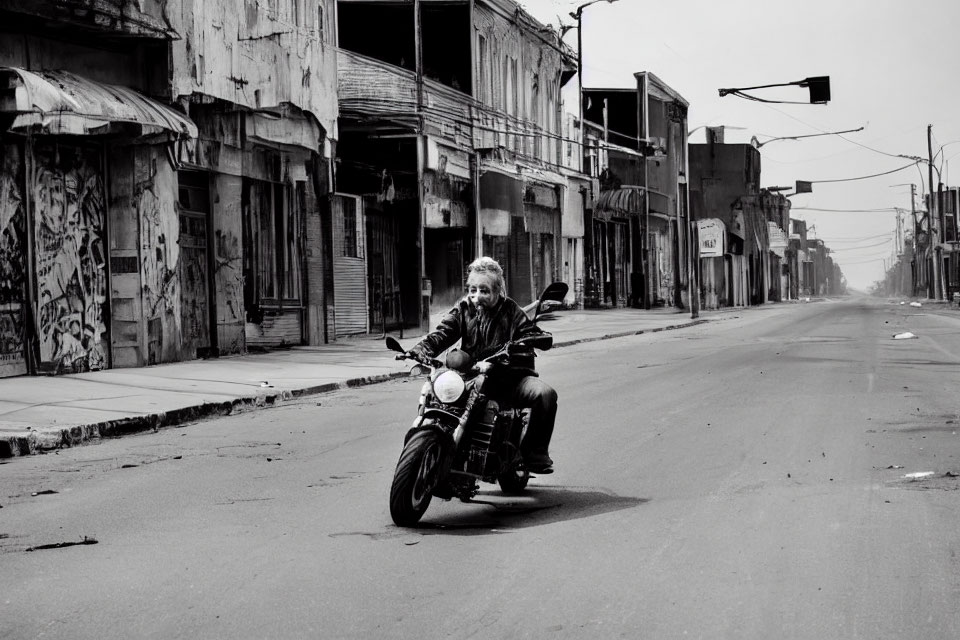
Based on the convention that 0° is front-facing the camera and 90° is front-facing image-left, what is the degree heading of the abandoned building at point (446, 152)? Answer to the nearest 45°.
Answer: approximately 315°

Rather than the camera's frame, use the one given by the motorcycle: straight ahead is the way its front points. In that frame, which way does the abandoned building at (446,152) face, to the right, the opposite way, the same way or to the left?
to the left

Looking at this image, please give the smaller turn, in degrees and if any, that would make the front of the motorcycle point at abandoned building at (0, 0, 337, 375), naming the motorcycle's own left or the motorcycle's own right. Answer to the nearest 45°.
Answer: approximately 135° to the motorcycle's own right

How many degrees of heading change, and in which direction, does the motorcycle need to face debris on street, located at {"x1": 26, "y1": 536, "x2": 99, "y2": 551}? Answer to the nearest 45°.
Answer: approximately 45° to its right

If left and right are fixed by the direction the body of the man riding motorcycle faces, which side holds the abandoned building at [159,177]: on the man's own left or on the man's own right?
on the man's own right

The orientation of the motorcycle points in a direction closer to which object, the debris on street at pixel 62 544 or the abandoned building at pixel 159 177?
the debris on street

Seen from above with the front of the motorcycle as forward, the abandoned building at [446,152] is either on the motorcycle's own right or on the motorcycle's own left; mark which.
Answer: on the motorcycle's own right

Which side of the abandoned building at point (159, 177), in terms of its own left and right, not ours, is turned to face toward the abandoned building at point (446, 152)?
left

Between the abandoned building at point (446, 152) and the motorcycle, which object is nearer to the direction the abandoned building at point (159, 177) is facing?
the motorcycle

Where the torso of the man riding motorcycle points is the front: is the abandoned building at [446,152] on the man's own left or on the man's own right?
on the man's own right

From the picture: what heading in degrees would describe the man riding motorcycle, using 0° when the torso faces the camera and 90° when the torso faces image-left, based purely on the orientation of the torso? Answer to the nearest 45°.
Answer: approximately 45°
